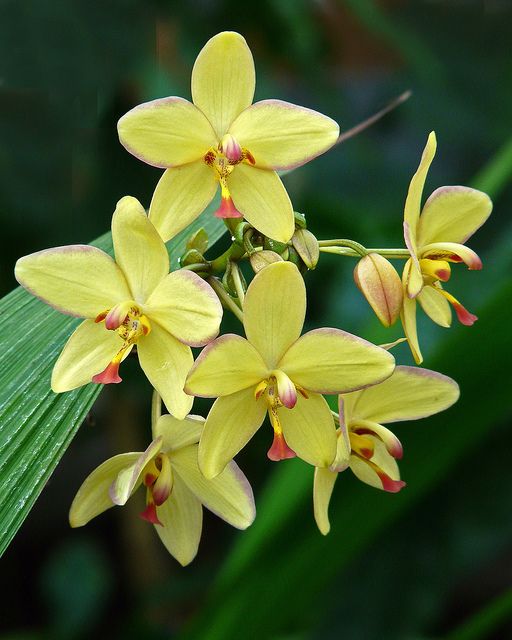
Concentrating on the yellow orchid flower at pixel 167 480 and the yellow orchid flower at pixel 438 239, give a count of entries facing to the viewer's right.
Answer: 1

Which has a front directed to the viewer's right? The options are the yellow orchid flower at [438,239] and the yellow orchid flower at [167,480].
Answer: the yellow orchid flower at [438,239]

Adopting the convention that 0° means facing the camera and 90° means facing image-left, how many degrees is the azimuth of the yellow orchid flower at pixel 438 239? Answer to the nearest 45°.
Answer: approximately 270°

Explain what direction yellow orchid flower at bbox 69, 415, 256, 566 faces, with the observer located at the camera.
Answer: facing the viewer and to the left of the viewer
